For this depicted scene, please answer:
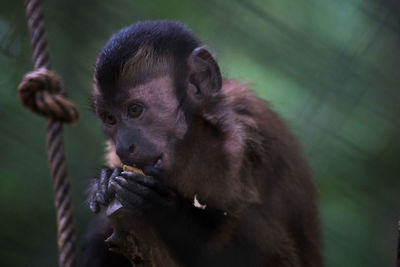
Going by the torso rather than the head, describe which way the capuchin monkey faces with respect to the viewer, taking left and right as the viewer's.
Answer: facing the viewer and to the left of the viewer

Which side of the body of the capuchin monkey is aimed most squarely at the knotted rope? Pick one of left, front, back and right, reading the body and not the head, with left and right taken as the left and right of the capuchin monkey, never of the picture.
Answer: front
